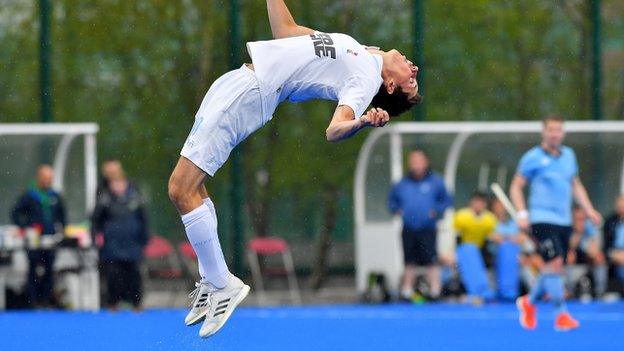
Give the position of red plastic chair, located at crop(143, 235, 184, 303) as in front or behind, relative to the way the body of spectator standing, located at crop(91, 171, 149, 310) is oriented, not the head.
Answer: behind

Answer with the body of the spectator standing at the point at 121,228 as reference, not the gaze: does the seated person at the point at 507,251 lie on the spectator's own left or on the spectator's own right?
on the spectator's own left

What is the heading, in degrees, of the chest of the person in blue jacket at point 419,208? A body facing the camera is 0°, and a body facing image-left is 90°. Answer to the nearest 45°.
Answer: approximately 0°

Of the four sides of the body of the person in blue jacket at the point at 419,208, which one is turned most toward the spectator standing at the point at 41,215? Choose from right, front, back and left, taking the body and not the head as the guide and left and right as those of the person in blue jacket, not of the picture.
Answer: right
